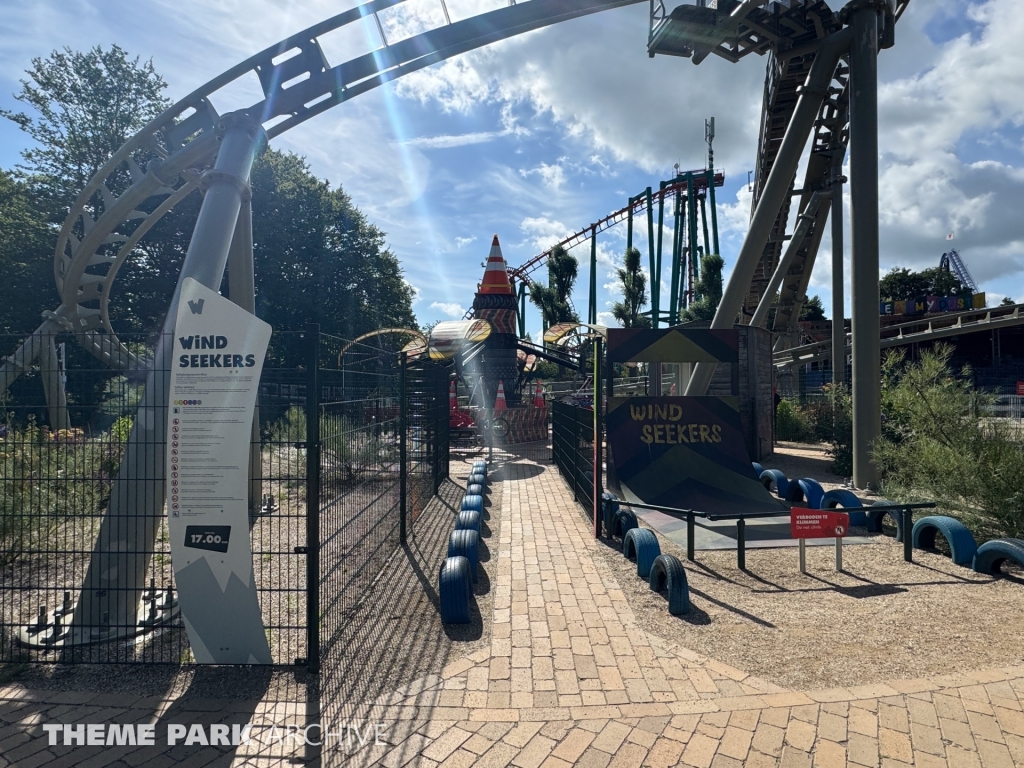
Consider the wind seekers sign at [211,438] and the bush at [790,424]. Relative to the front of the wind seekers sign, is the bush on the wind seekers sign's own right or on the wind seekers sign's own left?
on the wind seekers sign's own left

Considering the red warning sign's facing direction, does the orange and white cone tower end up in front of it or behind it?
behind

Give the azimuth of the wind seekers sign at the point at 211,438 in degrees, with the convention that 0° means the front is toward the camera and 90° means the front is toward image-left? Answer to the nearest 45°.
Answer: approximately 0°

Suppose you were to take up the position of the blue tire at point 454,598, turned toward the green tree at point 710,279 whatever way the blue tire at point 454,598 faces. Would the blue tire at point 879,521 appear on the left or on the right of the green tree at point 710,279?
right

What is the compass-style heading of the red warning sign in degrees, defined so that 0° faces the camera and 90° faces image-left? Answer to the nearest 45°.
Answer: approximately 0°

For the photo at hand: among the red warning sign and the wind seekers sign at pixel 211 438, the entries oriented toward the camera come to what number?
2

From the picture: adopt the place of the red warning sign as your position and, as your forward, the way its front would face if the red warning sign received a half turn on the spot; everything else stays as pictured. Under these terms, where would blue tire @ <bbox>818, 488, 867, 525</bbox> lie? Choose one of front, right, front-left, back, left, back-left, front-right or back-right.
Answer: front

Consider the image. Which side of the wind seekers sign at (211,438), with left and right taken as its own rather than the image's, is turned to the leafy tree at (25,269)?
back

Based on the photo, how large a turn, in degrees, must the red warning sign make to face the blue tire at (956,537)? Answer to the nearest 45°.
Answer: approximately 135° to its left

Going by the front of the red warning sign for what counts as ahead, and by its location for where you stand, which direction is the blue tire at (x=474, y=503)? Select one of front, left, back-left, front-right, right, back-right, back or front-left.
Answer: right

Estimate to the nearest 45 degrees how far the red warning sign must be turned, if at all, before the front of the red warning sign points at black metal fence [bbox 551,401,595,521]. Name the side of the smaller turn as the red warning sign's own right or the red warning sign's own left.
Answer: approximately 135° to the red warning sign's own right

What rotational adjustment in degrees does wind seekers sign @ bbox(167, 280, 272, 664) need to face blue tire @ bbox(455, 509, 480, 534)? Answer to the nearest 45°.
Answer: approximately 135° to its left

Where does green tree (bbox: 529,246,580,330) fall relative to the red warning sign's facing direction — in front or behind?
behind

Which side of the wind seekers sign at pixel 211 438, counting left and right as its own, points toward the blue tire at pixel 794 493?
left

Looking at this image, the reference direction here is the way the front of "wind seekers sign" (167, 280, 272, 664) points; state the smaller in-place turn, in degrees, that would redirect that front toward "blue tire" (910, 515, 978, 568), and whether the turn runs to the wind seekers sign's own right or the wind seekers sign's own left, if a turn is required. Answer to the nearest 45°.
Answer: approximately 90° to the wind seekers sign's own left

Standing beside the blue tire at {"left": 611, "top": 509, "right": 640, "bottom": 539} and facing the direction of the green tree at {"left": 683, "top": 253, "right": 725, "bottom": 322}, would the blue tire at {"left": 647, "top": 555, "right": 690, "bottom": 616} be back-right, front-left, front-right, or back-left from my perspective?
back-right

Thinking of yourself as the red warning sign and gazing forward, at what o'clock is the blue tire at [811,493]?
The blue tire is roughly at 6 o'clock from the red warning sign.

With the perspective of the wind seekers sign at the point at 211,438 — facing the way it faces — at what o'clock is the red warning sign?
The red warning sign is roughly at 9 o'clock from the wind seekers sign.
